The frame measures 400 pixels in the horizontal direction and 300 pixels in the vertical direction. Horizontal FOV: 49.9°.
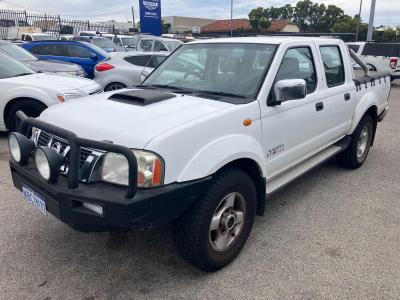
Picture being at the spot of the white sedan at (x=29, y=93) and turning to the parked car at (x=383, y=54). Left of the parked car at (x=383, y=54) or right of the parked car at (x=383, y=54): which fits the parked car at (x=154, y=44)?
left

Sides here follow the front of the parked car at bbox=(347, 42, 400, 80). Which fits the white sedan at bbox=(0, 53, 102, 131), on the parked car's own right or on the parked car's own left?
on the parked car's own left

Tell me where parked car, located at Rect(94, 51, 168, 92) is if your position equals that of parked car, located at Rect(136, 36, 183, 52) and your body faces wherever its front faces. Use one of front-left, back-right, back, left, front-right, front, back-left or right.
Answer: front-right

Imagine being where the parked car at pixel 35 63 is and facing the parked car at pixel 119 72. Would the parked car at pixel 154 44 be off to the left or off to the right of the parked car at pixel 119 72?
left

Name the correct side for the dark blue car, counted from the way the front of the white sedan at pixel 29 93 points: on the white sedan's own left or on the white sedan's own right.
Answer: on the white sedan's own left

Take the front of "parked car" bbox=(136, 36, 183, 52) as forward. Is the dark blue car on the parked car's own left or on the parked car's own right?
on the parked car's own right

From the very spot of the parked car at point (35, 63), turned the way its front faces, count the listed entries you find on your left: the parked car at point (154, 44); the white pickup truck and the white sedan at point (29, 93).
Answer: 1

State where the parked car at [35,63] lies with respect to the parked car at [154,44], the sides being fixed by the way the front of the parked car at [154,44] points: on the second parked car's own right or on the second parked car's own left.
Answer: on the second parked car's own right

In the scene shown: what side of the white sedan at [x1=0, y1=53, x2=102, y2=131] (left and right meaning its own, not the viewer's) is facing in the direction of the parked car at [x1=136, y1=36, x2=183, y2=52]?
left

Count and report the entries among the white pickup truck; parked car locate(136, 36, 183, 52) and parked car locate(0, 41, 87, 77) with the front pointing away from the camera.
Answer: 0
